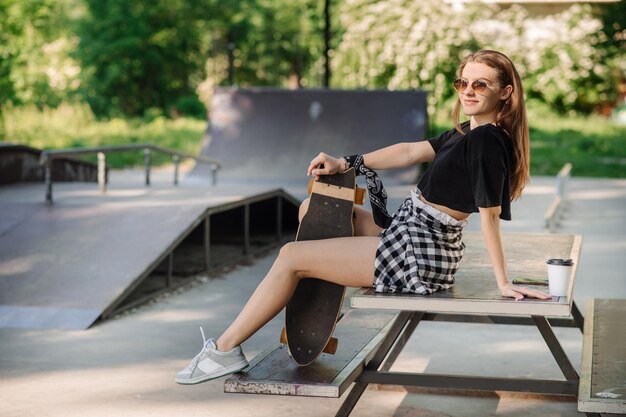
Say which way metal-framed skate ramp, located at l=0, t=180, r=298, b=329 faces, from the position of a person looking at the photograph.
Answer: facing the viewer and to the left of the viewer

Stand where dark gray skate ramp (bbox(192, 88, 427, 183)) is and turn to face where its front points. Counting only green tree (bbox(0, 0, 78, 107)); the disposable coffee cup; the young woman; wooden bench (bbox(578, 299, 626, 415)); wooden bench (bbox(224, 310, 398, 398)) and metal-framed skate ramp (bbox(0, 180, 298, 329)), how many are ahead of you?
5

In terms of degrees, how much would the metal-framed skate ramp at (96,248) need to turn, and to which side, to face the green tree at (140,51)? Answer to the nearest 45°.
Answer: approximately 135° to its right

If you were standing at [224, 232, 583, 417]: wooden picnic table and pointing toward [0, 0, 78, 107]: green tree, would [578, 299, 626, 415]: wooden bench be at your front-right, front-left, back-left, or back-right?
back-right

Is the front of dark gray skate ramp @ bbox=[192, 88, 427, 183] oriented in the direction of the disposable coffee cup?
yes

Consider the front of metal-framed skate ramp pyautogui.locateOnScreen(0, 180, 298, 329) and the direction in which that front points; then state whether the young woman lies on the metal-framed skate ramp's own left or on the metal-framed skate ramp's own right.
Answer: on the metal-framed skate ramp's own left

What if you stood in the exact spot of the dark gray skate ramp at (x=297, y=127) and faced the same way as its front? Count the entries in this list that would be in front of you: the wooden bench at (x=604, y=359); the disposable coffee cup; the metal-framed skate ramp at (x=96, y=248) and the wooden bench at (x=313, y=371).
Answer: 4

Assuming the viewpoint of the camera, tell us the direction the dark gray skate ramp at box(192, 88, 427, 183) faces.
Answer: facing the viewer

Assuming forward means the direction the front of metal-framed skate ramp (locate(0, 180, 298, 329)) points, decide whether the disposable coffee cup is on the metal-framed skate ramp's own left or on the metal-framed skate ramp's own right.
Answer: on the metal-framed skate ramp's own left

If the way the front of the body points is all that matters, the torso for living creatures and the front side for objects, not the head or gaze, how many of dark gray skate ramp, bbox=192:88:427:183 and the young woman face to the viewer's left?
1

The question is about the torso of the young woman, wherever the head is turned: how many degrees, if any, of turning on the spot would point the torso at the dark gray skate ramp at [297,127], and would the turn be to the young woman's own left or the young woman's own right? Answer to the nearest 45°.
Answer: approximately 90° to the young woman's own right
